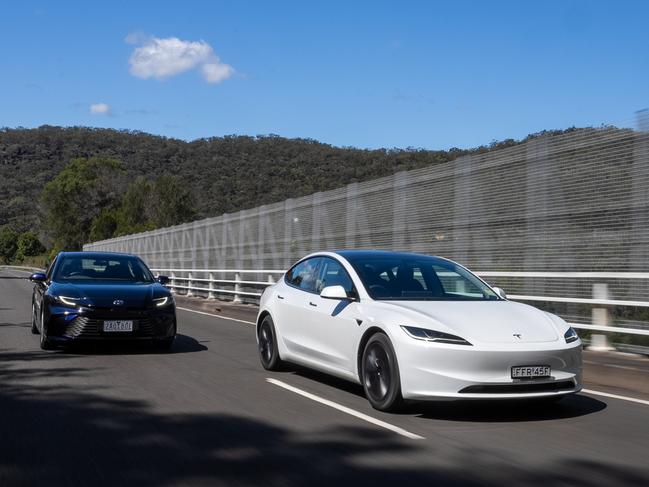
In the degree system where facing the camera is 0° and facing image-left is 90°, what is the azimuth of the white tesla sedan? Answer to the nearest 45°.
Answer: approximately 315°
